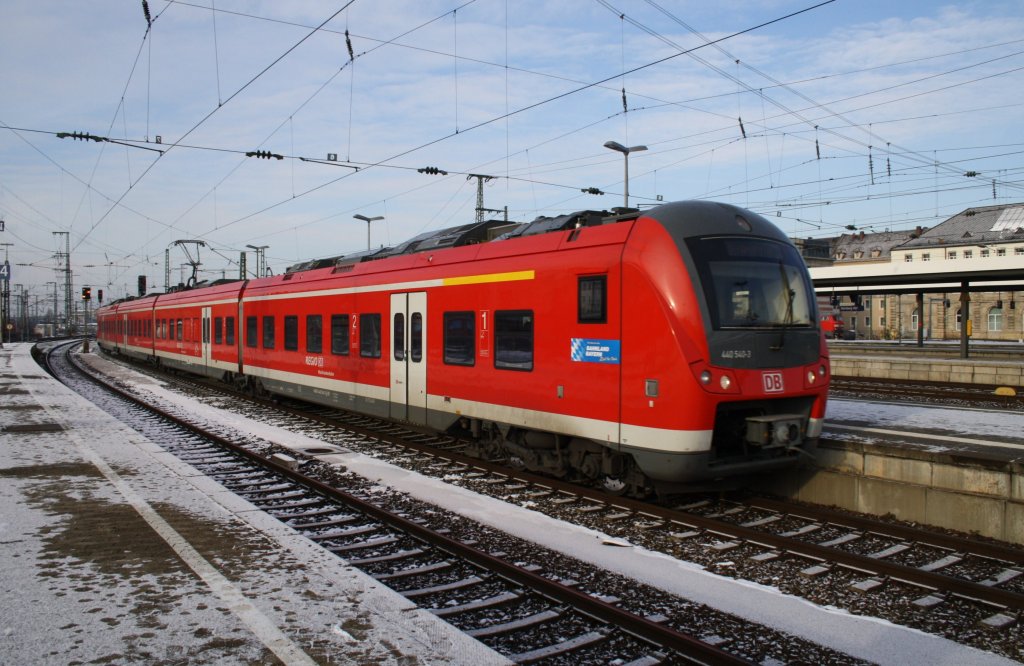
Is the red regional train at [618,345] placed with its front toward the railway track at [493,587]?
no

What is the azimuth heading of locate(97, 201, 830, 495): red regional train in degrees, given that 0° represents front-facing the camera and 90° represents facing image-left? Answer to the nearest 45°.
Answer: approximately 315°
